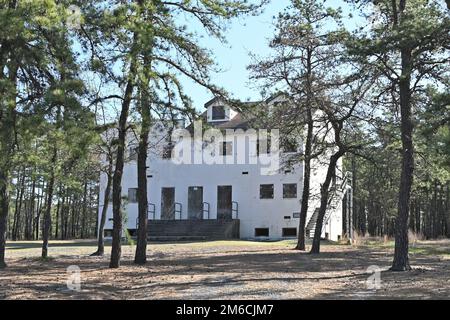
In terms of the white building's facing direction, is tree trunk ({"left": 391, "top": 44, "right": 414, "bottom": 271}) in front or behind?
in front

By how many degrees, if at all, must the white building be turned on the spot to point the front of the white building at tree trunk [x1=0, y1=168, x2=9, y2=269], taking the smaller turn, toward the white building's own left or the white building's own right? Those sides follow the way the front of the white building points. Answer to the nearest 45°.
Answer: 0° — it already faces it

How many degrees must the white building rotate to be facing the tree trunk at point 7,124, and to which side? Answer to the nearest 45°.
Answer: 0° — it already faces it

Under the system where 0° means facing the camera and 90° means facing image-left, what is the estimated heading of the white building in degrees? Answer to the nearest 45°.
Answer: approximately 0°

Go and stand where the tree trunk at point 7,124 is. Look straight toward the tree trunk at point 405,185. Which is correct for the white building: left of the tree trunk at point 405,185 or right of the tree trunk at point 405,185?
left

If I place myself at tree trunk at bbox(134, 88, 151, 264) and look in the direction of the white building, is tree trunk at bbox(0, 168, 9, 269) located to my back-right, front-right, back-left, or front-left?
back-left

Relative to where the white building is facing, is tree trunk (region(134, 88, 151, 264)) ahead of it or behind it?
ahead

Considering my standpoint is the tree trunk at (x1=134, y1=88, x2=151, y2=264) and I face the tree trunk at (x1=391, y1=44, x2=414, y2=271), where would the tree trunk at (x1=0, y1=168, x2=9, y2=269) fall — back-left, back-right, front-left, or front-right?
back-right

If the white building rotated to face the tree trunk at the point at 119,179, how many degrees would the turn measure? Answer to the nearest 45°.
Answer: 0° — it already faces it
